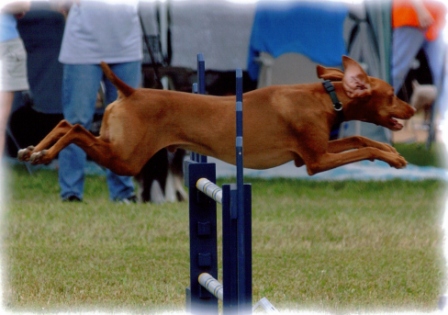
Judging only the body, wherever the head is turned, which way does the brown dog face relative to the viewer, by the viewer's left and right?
facing to the right of the viewer

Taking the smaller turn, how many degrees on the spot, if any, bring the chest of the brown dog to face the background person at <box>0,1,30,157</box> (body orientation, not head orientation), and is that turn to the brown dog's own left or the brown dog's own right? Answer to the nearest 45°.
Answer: approximately 135° to the brown dog's own left

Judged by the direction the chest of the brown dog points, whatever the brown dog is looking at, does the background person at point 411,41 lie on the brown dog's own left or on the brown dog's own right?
on the brown dog's own left

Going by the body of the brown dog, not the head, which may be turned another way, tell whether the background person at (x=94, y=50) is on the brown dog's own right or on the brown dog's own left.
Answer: on the brown dog's own left
